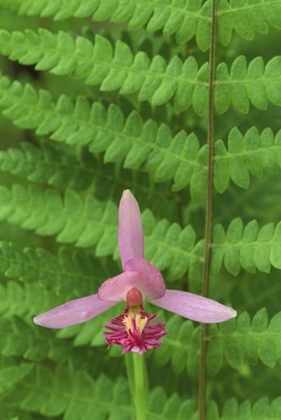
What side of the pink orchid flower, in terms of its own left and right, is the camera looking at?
front
